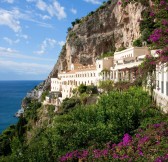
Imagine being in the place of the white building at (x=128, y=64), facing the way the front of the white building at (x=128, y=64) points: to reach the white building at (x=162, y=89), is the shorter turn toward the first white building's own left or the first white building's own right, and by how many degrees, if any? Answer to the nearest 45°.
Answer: approximately 45° to the first white building's own left

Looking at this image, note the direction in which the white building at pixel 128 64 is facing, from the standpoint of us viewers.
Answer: facing the viewer and to the left of the viewer

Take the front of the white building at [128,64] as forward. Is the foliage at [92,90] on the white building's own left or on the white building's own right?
on the white building's own right

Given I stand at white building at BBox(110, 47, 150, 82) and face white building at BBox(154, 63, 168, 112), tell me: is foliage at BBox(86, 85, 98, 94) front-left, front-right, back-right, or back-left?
back-right
